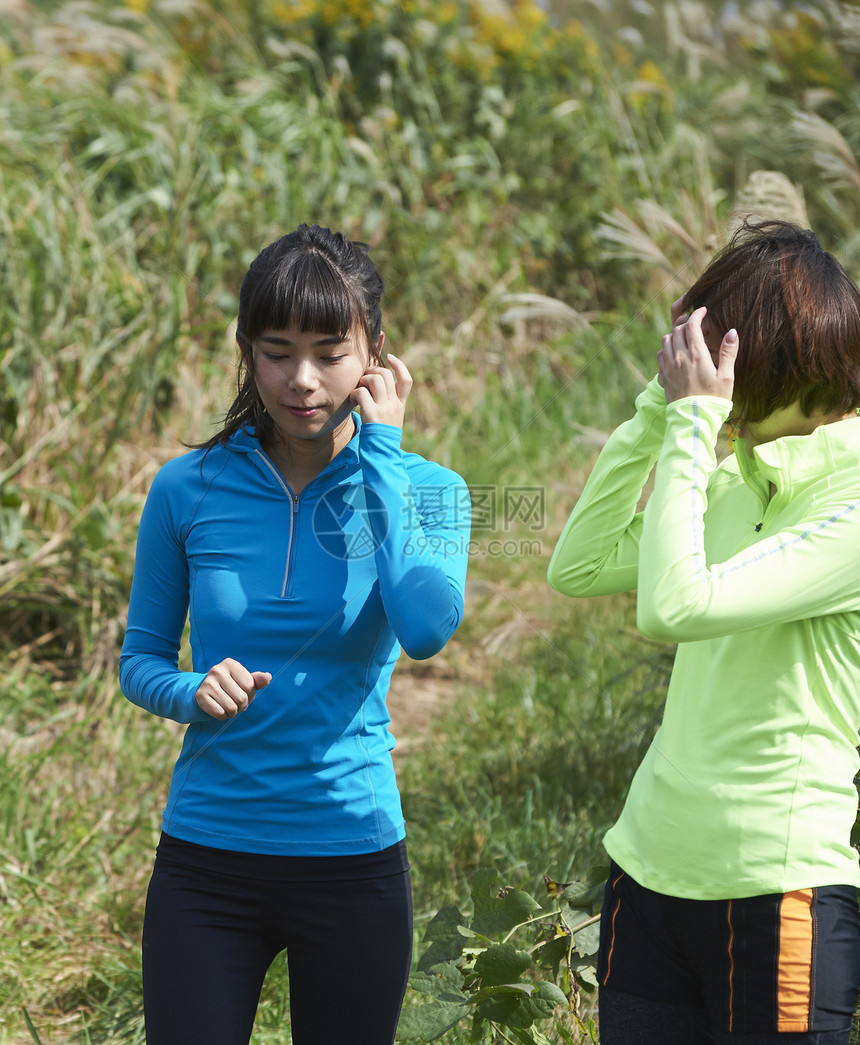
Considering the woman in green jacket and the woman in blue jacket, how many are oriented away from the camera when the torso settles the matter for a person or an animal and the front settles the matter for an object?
0

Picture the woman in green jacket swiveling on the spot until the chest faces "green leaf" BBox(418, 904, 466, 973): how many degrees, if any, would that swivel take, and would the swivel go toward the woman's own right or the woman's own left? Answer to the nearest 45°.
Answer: approximately 90° to the woman's own right

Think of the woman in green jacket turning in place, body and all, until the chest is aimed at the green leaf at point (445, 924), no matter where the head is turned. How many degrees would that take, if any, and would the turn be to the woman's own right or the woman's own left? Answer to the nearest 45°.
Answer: approximately 90° to the woman's own right

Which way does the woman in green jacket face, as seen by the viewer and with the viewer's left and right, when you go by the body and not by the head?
facing the viewer and to the left of the viewer

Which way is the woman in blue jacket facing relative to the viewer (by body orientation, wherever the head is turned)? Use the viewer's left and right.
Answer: facing the viewer
